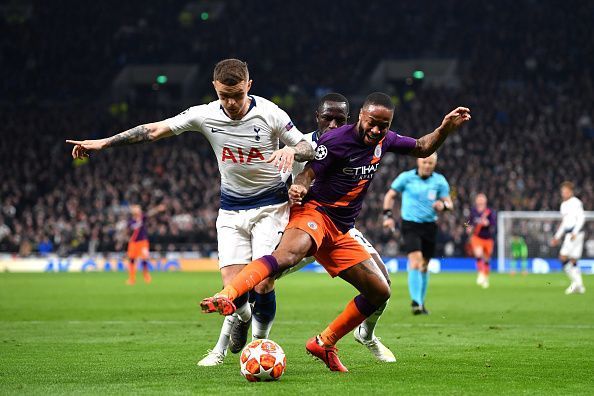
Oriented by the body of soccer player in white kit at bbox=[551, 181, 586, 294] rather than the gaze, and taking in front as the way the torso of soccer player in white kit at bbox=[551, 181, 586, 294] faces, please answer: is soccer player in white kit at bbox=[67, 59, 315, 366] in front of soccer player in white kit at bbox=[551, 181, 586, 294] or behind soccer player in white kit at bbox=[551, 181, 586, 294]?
in front

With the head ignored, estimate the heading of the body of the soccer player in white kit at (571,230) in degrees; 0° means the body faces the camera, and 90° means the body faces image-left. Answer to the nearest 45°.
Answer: approximately 45°

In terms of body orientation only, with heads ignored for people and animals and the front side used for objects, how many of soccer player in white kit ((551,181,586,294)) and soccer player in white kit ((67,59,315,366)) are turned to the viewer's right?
0

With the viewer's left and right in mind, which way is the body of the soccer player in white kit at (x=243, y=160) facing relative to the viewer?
facing the viewer

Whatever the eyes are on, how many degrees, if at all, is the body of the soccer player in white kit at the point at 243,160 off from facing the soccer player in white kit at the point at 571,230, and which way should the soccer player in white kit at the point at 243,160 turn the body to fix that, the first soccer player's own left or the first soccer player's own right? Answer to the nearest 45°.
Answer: approximately 135° to the first soccer player's own left

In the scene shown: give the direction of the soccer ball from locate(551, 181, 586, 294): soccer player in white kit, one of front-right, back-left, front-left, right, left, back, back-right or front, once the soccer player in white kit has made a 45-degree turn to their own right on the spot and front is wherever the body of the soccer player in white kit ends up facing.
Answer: left
